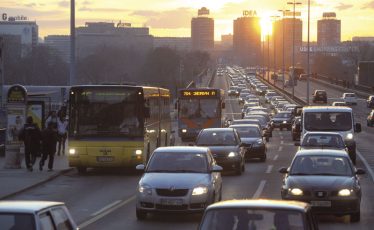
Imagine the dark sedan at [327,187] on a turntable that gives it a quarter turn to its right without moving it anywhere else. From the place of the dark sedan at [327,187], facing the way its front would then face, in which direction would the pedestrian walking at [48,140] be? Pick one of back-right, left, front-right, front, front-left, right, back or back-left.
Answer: front-right

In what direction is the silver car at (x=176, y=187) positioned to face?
toward the camera

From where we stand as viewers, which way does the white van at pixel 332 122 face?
facing the viewer

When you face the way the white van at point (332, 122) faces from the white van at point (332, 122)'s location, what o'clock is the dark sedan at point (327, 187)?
The dark sedan is roughly at 12 o'clock from the white van.

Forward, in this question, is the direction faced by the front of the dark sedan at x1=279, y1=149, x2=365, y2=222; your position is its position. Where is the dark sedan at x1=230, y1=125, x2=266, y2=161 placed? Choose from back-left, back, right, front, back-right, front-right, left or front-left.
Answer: back

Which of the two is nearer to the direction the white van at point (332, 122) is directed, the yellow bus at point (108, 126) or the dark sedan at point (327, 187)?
the dark sedan

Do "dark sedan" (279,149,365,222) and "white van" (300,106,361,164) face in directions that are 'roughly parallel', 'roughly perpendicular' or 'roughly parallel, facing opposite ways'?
roughly parallel

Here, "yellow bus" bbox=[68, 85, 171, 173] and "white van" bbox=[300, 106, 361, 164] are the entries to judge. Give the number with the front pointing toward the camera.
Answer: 2

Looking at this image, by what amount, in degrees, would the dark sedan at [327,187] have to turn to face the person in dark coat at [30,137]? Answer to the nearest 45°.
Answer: approximately 135° to its right

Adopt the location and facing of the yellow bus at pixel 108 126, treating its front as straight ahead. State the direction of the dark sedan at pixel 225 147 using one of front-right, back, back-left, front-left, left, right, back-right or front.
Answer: left

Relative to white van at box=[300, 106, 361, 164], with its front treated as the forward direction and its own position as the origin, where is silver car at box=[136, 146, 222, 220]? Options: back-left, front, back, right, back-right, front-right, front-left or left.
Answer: front

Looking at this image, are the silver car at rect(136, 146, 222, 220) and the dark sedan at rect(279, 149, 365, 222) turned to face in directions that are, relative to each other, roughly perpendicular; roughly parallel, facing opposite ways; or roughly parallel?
roughly parallel

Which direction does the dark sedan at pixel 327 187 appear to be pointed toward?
toward the camera

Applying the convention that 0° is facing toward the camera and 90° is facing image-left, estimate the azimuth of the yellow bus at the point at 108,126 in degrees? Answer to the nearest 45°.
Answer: approximately 0°
